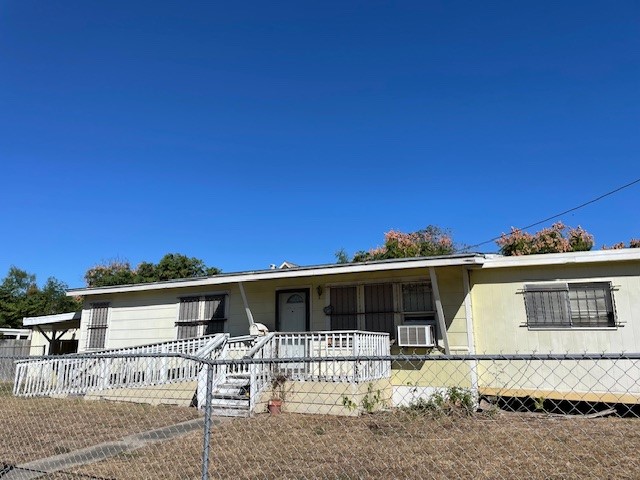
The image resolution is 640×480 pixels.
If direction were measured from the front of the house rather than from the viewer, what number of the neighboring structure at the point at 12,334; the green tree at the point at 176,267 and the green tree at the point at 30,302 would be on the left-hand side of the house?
0

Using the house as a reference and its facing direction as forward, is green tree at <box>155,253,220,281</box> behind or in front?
behind

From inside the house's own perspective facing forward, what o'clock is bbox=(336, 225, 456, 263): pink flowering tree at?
The pink flowering tree is roughly at 6 o'clock from the house.

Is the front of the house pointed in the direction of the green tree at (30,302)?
no

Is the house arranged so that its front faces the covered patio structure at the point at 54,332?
no

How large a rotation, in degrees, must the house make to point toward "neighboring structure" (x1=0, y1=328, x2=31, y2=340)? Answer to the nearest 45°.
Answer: approximately 135° to its right

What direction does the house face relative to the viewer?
toward the camera

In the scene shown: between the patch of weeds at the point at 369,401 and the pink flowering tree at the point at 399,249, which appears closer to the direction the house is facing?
the patch of weeds
